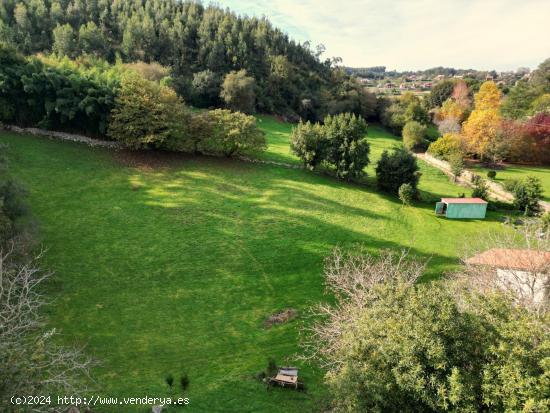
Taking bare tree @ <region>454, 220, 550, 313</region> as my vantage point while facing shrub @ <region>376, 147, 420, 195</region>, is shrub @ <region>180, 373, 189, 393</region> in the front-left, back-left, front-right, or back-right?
back-left

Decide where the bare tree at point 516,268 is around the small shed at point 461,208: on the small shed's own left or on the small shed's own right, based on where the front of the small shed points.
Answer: on the small shed's own left

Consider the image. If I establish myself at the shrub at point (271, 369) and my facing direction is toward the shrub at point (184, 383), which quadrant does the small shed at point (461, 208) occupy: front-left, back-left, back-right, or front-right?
back-right

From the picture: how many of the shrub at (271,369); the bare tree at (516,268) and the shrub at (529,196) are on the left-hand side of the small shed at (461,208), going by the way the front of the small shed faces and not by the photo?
2
